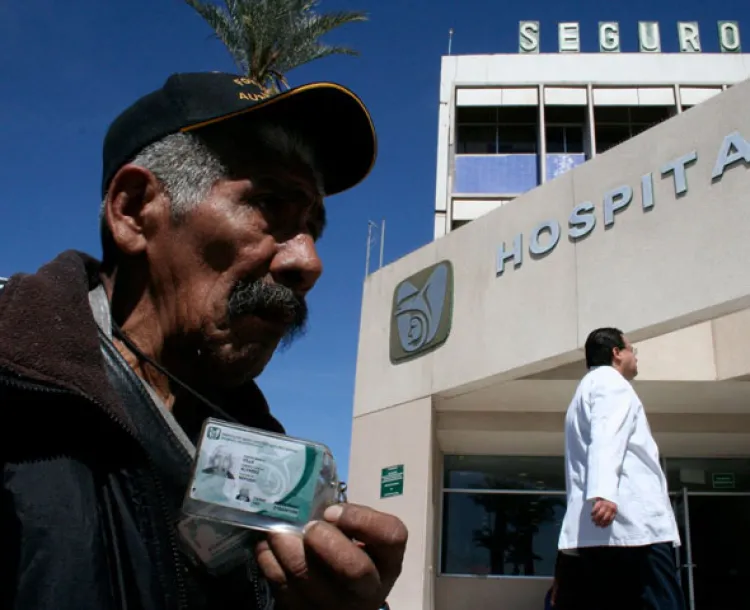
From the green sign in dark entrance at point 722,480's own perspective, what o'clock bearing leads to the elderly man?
The elderly man is roughly at 12 o'clock from the green sign in dark entrance.

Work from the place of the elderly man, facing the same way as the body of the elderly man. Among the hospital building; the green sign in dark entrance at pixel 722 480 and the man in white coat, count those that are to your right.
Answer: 0

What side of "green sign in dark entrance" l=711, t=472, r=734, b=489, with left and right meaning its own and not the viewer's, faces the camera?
front

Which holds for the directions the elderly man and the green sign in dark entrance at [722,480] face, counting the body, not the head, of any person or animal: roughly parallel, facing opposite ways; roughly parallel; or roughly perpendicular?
roughly perpendicular

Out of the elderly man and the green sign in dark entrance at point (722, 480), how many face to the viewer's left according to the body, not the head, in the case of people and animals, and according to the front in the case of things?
0

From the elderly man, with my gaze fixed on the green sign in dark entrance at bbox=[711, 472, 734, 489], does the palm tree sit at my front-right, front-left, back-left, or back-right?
front-left

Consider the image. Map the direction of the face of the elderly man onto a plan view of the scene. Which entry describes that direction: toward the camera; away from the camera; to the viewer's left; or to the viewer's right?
to the viewer's right

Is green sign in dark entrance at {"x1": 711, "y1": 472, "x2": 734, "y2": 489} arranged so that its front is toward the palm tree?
no

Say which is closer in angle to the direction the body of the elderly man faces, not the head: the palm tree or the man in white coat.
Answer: the man in white coat

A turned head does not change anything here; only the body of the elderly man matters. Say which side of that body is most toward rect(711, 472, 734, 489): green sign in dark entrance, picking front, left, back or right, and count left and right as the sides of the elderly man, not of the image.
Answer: left

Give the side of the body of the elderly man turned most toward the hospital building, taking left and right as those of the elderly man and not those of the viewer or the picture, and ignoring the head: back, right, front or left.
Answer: left

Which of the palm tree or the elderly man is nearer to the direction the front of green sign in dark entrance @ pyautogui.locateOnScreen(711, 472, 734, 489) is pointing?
the elderly man

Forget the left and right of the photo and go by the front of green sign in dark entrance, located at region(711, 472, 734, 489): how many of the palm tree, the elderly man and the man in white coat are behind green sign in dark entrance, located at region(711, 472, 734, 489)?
0

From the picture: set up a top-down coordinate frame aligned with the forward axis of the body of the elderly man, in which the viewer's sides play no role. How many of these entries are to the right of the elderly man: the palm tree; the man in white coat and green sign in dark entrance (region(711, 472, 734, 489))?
0
